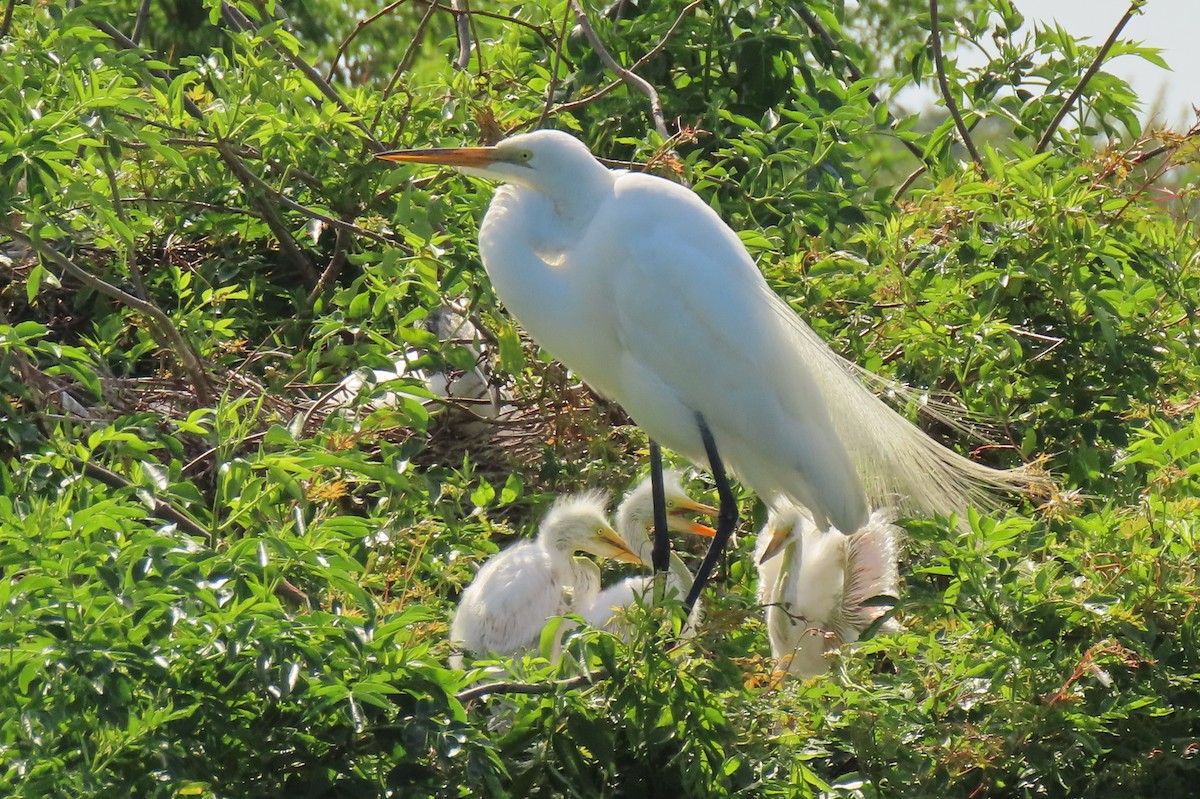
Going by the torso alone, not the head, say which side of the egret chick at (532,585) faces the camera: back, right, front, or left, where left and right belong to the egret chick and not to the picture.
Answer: right

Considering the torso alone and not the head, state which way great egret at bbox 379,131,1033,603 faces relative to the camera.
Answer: to the viewer's left

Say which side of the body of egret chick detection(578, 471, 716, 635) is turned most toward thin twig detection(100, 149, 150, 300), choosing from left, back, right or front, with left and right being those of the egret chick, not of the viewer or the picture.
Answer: back

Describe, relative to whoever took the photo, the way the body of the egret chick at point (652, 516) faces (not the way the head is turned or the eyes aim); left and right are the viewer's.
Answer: facing to the right of the viewer

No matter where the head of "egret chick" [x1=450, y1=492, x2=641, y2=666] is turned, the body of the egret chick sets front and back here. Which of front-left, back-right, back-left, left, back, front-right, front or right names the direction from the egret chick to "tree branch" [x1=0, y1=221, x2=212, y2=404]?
back

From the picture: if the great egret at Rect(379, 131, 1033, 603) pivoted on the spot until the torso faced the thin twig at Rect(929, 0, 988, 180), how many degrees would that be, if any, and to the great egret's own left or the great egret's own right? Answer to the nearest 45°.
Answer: approximately 90° to the great egret's own right

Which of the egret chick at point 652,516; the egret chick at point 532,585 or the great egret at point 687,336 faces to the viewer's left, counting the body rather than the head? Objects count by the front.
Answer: the great egret

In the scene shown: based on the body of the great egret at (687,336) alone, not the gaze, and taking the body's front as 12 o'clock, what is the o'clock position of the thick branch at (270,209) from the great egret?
The thick branch is roughly at 1 o'clock from the great egret.
